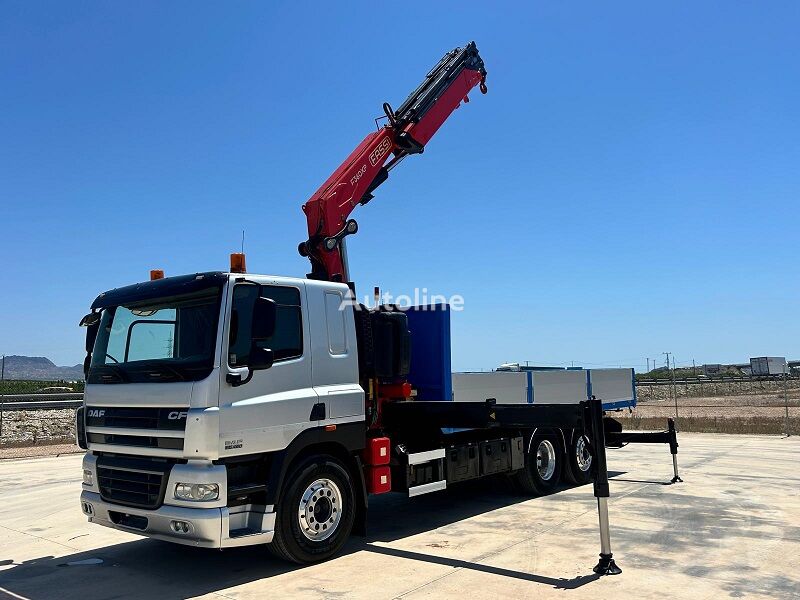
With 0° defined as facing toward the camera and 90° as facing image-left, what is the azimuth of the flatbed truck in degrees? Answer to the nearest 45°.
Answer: approximately 45°

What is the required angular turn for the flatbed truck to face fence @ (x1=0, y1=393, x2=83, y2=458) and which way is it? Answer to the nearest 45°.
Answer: approximately 90° to its right
